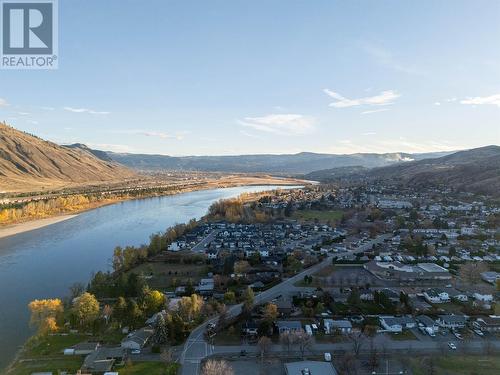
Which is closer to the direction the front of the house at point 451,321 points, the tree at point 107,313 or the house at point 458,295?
the tree

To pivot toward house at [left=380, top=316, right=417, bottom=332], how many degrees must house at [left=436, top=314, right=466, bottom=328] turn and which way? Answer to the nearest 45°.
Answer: approximately 45° to its right

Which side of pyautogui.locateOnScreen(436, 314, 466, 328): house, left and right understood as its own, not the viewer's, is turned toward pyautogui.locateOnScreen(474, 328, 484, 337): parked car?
left

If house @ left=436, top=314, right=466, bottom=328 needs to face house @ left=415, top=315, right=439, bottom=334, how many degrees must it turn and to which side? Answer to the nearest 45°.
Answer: approximately 45° to its right

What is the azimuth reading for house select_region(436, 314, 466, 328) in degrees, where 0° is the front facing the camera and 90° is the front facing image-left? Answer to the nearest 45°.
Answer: approximately 0°

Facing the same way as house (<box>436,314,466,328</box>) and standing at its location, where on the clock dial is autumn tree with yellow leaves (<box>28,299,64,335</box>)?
The autumn tree with yellow leaves is roughly at 2 o'clock from the house.

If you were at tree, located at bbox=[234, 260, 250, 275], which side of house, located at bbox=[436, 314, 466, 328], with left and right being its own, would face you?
right

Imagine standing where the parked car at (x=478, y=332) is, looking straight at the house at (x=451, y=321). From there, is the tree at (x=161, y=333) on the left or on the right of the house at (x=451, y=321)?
left

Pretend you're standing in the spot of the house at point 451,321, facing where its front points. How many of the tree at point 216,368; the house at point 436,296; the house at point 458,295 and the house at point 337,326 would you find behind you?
2

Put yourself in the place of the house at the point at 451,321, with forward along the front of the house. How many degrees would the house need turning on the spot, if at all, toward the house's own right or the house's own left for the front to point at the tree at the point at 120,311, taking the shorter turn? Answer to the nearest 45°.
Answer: approximately 45° to the house's own right

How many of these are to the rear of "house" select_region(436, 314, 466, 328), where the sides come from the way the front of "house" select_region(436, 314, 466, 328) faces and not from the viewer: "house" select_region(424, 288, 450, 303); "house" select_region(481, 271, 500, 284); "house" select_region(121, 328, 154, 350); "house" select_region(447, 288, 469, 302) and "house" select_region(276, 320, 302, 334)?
3

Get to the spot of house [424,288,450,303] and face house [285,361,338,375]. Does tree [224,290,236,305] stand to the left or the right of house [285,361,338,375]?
right

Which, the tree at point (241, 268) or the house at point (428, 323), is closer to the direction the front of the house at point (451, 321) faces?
the house

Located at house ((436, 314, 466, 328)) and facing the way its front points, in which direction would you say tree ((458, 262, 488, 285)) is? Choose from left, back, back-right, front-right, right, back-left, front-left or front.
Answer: back
